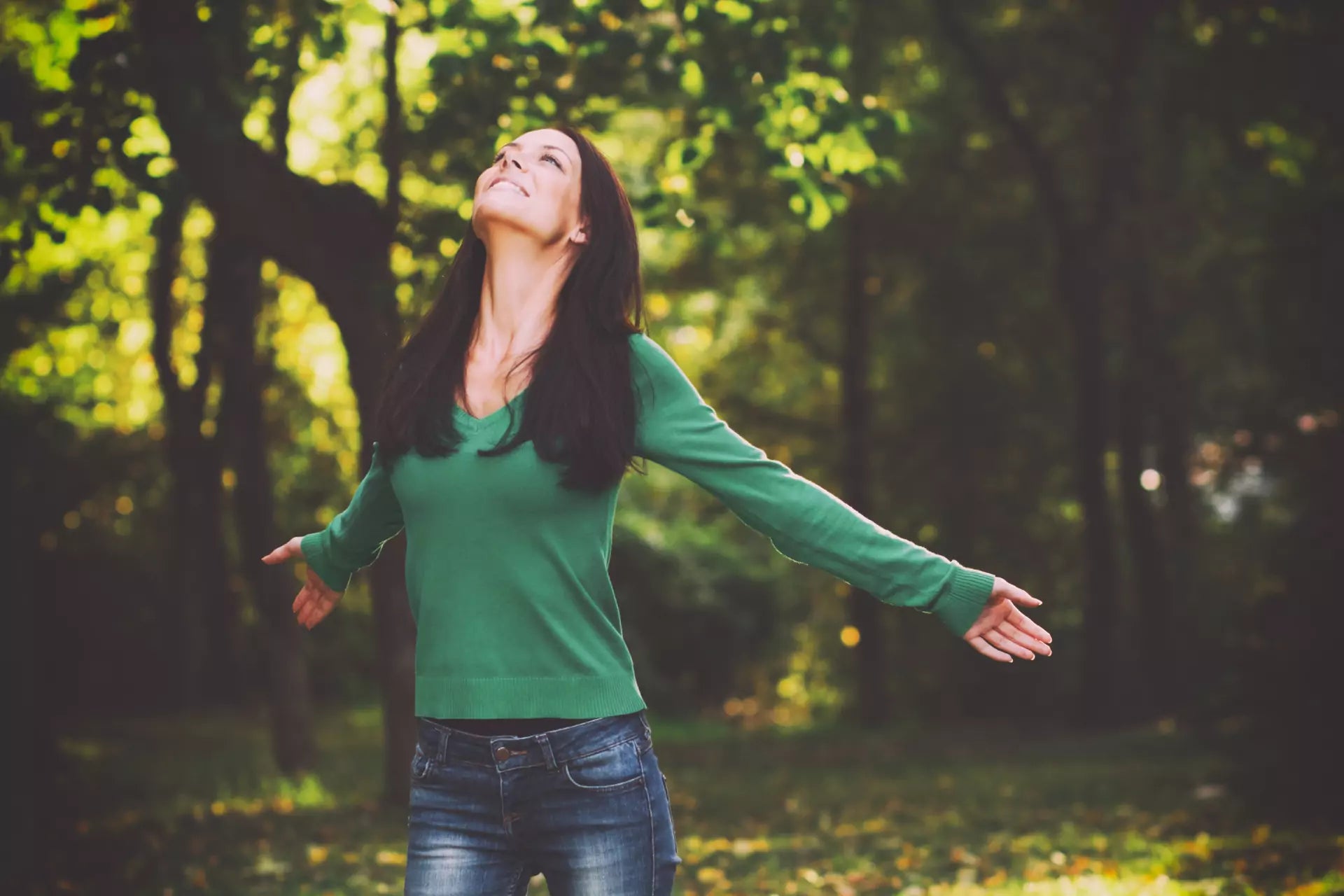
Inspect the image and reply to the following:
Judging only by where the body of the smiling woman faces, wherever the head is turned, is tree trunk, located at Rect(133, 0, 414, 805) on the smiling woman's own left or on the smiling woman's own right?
on the smiling woman's own right

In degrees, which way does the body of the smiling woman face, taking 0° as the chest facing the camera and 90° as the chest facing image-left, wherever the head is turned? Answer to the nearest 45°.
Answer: approximately 45°

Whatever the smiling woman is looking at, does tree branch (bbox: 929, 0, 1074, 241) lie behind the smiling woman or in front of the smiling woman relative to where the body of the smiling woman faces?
behind

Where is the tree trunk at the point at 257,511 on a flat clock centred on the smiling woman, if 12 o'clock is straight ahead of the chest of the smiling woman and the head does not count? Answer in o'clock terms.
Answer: The tree trunk is roughly at 4 o'clock from the smiling woman.

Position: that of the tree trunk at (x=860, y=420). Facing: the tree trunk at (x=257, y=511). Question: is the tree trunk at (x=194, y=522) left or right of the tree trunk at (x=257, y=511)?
right

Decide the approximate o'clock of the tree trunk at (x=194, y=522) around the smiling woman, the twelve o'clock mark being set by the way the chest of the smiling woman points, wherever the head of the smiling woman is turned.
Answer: The tree trunk is roughly at 4 o'clock from the smiling woman.
